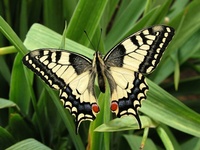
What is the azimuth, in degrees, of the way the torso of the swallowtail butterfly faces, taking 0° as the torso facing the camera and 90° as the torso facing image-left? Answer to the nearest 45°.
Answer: approximately 180°
